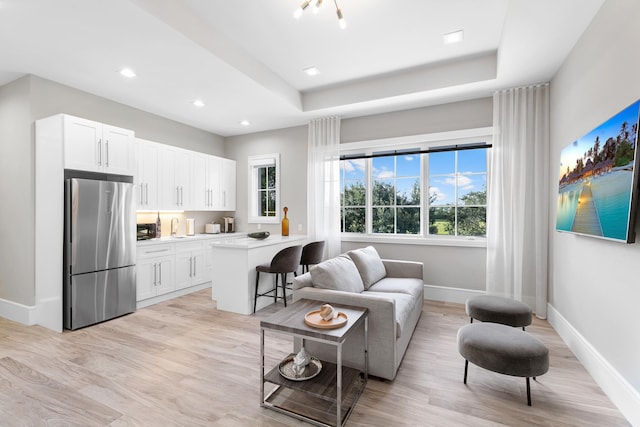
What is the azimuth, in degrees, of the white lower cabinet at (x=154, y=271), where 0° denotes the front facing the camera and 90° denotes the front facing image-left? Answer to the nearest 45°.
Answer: approximately 315°

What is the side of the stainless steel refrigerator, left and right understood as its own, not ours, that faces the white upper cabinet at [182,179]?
left

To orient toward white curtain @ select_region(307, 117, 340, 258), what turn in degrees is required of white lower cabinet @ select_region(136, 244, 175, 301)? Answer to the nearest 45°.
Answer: approximately 45° to its left

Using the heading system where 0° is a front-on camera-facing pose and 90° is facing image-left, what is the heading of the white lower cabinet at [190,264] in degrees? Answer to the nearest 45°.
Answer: approximately 315°

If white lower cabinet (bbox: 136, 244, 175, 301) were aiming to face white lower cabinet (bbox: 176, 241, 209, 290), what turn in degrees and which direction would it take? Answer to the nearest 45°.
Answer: approximately 90° to its left
